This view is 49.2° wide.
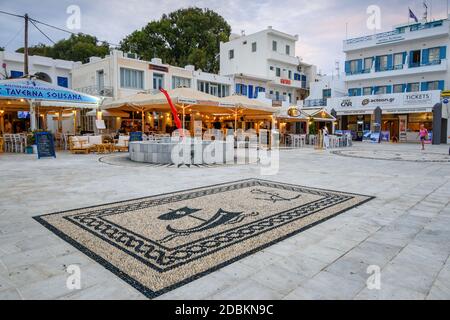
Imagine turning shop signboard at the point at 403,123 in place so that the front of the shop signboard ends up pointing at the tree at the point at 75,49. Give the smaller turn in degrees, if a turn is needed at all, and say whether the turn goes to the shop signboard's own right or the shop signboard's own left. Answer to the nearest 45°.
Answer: approximately 90° to the shop signboard's own right

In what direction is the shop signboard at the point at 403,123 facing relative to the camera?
toward the camera

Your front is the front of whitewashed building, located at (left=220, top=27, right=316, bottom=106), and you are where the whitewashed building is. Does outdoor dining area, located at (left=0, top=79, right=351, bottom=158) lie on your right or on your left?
on your right

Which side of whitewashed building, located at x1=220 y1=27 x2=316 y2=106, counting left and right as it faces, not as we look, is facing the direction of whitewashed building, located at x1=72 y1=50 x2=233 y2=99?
right

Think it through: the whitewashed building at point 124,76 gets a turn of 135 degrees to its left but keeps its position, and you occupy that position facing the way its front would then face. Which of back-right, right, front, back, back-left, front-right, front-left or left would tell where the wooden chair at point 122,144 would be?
back

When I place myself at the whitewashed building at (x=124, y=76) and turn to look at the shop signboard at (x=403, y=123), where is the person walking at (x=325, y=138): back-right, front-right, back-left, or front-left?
front-right

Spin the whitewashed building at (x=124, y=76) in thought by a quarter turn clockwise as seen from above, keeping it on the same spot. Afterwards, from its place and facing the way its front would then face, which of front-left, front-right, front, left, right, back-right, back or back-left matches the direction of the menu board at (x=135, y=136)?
front-left

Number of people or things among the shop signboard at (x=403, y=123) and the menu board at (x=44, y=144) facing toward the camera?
2

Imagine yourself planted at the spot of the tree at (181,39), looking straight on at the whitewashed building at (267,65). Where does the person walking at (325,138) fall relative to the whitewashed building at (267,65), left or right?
right

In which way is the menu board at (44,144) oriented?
toward the camera

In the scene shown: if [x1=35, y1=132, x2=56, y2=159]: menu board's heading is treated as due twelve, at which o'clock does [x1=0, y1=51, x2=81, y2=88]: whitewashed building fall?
The whitewashed building is roughly at 6 o'clock from the menu board.

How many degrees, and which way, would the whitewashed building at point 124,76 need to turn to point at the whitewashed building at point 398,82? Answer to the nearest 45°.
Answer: approximately 45° to its left
